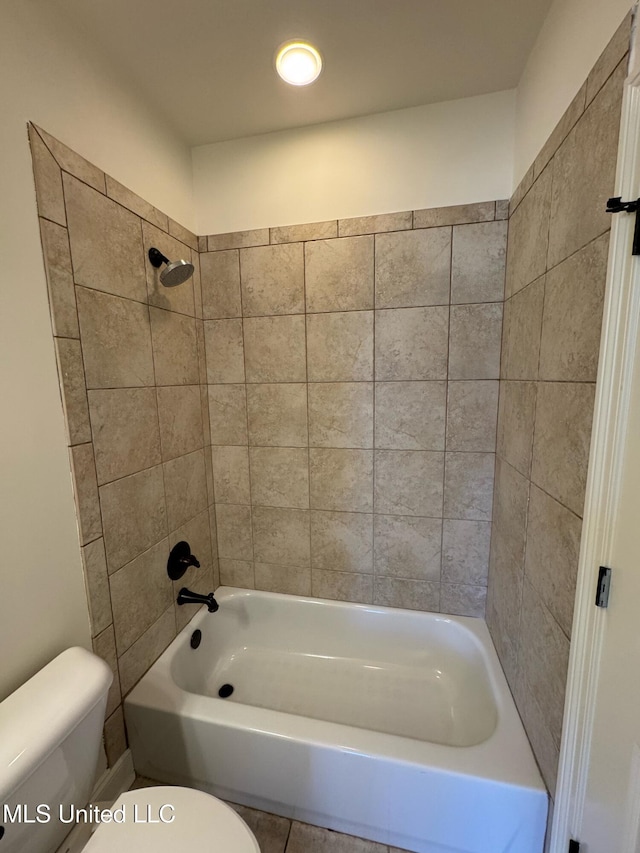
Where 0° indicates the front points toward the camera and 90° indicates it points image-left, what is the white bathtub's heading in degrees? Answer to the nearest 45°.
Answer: approximately 0°
